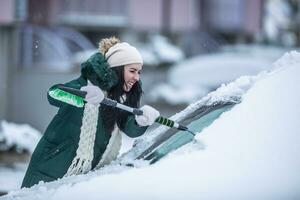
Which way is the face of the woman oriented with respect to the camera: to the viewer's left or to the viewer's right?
to the viewer's right

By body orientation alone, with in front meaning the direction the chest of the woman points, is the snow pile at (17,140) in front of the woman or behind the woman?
behind

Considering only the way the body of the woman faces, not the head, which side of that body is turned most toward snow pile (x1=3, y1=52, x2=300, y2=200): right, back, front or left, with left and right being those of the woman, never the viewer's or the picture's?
front

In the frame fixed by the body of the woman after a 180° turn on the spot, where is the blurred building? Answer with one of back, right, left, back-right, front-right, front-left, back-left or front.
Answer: front-right

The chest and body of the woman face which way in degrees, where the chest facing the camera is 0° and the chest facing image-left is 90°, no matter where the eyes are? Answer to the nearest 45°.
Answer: approximately 315°
